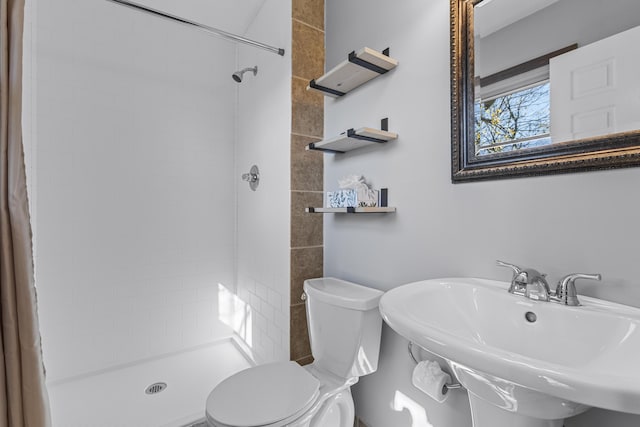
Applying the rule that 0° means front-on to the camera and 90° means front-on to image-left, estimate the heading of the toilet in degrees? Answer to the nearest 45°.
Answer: approximately 45°

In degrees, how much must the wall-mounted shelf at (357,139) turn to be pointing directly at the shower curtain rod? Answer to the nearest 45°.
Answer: approximately 45° to its right

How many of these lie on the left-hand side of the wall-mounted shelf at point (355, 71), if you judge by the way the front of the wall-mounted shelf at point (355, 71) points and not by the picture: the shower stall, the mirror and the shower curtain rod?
1

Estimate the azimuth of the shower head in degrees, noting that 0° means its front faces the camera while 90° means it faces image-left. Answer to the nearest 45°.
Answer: approximately 45°

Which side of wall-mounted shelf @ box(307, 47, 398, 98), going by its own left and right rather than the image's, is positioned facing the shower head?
right
